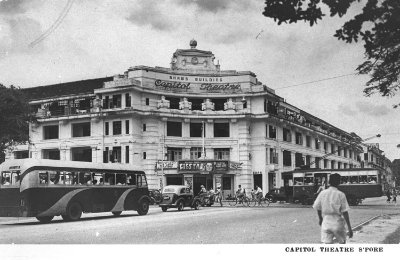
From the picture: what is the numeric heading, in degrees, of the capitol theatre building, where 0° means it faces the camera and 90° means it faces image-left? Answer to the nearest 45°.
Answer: approximately 0°

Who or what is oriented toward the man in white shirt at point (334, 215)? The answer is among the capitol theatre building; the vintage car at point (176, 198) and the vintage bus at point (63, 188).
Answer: the capitol theatre building

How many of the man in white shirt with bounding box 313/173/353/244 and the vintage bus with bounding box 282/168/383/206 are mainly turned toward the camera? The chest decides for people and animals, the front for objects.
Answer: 0

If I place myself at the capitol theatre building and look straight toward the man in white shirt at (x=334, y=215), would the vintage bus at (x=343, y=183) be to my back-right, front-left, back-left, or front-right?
front-left

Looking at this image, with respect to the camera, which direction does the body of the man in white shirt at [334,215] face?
away from the camera

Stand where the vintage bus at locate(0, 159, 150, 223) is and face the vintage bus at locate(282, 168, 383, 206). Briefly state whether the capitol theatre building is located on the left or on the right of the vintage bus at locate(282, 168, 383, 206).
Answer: left

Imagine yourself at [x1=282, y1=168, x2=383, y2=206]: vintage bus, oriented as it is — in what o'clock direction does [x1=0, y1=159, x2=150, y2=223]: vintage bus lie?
[x1=0, y1=159, x2=150, y2=223]: vintage bus is roughly at 10 o'clock from [x1=282, y1=168, x2=383, y2=206]: vintage bus.

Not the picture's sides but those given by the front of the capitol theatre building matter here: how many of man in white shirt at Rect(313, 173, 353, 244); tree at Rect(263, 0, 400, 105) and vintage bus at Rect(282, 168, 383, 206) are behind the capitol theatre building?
0

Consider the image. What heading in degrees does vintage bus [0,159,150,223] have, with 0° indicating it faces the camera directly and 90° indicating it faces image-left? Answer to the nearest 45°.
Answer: approximately 225°

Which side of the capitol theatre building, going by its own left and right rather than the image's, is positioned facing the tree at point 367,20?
front

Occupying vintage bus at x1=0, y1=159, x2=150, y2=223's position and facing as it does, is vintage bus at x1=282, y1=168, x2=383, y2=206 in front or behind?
in front
